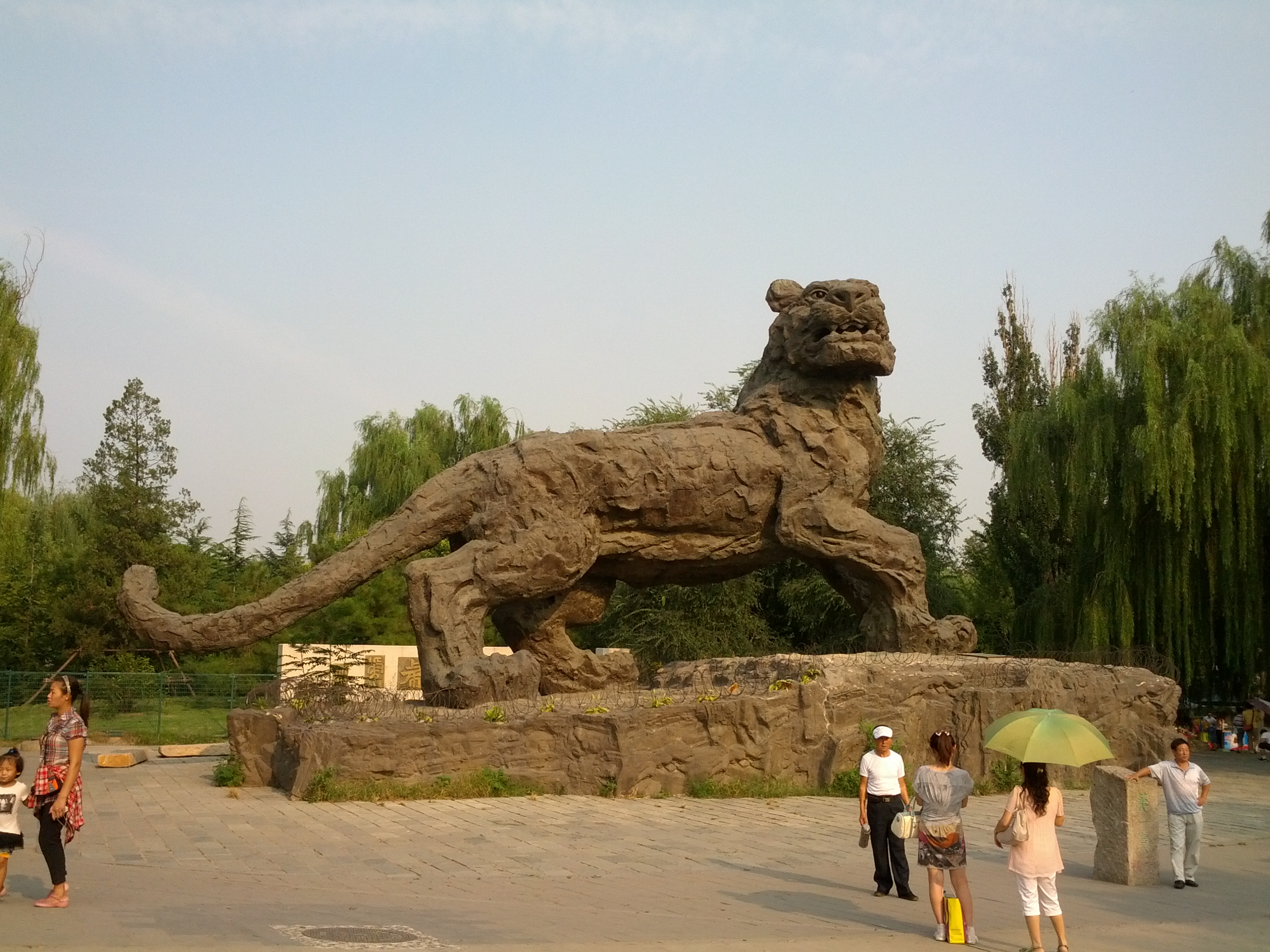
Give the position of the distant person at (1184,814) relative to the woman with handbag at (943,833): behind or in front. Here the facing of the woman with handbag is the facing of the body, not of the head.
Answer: in front

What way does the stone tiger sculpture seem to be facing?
to the viewer's right

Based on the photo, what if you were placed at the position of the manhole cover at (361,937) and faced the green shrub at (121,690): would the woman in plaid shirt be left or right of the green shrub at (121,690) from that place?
left

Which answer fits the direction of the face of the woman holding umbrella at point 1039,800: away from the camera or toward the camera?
away from the camera

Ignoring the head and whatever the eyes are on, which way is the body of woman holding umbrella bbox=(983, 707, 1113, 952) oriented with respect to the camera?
away from the camera

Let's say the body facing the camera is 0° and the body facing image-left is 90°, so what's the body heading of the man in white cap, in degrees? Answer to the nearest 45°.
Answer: approximately 0°

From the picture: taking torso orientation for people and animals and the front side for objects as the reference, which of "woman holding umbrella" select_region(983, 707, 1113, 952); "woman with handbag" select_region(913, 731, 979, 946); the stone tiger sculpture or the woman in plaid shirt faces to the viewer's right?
the stone tiger sculpture

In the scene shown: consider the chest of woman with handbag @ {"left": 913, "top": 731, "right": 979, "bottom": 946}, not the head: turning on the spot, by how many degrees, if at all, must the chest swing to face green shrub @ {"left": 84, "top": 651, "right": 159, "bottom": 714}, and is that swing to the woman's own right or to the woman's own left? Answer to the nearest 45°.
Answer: approximately 45° to the woman's own left

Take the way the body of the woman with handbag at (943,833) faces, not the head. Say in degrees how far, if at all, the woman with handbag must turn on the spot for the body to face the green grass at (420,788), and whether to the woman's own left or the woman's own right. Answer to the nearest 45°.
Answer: approximately 45° to the woman's own left

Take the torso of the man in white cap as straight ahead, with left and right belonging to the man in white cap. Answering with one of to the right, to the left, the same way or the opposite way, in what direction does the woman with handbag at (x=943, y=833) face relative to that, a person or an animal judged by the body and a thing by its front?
the opposite way

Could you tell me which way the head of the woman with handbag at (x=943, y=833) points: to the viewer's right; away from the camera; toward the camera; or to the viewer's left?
away from the camera

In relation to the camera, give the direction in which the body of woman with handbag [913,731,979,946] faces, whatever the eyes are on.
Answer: away from the camera
